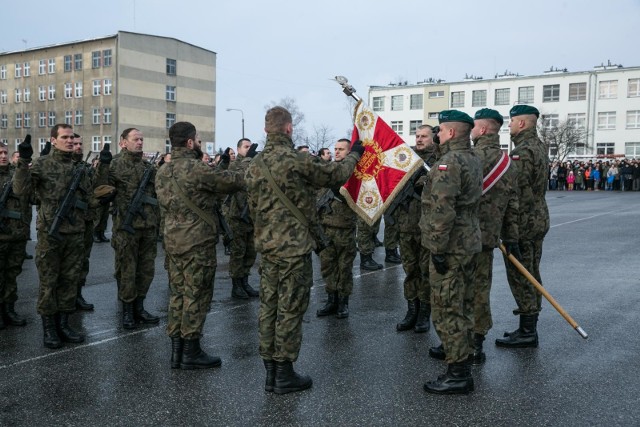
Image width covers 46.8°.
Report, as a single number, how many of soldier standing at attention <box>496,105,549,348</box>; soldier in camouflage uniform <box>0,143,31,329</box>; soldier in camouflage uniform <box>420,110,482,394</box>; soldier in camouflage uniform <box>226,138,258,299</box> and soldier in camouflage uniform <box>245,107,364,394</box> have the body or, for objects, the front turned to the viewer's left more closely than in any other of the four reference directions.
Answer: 2

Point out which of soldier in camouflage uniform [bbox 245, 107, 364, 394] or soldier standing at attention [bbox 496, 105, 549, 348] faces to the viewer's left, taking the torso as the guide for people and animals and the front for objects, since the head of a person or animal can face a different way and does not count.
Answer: the soldier standing at attention

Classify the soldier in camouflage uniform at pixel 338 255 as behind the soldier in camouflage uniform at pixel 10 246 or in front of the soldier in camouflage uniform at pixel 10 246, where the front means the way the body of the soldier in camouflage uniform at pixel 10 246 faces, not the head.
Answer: in front

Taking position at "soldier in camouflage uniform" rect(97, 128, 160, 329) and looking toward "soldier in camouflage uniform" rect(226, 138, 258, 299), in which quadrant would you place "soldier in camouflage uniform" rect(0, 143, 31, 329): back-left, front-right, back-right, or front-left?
back-left

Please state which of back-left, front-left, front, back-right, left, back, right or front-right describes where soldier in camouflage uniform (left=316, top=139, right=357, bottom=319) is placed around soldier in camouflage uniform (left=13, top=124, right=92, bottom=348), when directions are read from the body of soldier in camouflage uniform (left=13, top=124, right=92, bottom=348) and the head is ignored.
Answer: front-left

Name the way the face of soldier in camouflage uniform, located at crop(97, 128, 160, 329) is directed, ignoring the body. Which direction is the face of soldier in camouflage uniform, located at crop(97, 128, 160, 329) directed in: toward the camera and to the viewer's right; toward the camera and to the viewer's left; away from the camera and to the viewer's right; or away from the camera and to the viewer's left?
toward the camera and to the viewer's right

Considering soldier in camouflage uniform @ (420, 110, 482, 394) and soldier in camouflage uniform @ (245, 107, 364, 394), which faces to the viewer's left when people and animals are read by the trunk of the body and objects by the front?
soldier in camouflage uniform @ (420, 110, 482, 394)

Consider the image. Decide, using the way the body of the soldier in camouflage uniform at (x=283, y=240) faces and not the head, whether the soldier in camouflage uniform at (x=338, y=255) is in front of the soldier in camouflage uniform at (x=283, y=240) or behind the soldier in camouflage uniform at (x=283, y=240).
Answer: in front

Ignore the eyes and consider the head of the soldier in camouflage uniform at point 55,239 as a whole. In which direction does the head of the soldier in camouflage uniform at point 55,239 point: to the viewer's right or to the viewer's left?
to the viewer's right

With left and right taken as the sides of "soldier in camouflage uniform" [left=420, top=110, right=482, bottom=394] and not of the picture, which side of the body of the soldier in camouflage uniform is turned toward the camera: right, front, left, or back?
left

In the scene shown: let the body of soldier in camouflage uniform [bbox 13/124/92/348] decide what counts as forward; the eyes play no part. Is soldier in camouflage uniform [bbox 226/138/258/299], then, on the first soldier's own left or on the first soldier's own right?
on the first soldier's own left

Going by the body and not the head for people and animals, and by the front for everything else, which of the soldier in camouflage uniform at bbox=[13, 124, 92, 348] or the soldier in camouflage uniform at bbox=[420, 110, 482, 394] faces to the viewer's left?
the soldier in camouflage uniform at bbox=[420, 110, 482, 394]

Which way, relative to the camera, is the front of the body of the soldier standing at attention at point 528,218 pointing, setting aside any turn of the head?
to the viewer's left

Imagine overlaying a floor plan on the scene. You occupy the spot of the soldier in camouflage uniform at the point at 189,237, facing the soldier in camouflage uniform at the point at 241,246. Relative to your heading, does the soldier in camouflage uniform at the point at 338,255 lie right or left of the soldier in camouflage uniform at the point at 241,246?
right

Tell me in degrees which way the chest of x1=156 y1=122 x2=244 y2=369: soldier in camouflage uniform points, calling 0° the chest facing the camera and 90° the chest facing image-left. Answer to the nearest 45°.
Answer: approximately 225°
